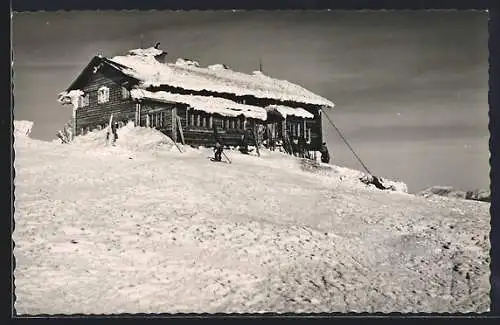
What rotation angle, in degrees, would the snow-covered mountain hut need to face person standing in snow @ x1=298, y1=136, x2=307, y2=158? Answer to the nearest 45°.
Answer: approximately 45° to its left

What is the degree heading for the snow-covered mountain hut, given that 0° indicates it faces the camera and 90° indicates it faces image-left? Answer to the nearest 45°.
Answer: approximately 315°
